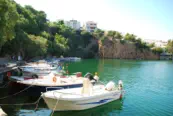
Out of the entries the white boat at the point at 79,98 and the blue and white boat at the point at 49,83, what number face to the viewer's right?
0

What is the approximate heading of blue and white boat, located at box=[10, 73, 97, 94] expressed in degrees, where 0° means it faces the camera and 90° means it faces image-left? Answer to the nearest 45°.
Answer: approximately 90°

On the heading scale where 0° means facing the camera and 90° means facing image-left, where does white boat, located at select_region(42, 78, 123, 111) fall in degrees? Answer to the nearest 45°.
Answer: approximately 45°

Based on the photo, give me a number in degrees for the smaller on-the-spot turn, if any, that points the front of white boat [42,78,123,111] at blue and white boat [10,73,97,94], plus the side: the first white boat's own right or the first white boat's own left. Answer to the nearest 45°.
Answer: approximately 90° to the first white boat's own right

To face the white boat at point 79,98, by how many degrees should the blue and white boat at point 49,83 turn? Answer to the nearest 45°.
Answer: approximately 135° to its left
